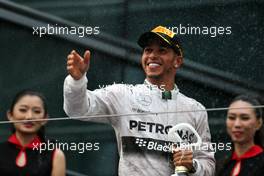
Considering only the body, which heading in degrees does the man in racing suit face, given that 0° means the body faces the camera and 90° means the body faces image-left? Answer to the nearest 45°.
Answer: approximately 0°
